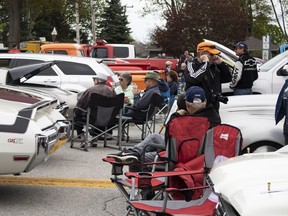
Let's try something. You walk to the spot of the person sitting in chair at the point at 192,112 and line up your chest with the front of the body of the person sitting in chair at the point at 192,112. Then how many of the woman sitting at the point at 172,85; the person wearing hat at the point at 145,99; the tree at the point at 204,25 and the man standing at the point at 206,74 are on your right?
4

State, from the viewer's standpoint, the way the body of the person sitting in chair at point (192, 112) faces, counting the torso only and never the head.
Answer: to the viewer's left

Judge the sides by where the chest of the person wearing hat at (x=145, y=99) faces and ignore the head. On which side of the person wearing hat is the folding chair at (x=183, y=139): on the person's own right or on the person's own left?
on the person's own left

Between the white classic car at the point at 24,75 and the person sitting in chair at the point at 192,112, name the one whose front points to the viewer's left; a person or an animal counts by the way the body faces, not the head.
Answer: the person sitting in chair

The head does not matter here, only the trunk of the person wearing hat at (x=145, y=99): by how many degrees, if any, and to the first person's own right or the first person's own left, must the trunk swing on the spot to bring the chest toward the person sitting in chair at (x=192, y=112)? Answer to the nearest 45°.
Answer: approximately 90° to the first person's own left

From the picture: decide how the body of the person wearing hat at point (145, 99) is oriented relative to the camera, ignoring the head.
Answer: to the viewer's left
